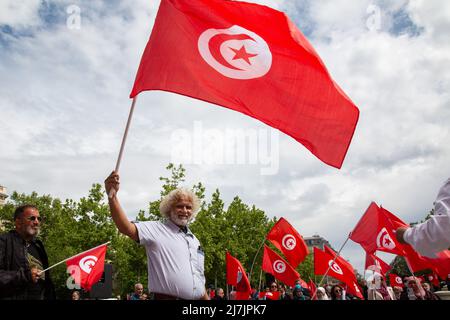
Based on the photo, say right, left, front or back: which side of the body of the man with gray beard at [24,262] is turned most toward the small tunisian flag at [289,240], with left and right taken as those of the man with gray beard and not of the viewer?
left

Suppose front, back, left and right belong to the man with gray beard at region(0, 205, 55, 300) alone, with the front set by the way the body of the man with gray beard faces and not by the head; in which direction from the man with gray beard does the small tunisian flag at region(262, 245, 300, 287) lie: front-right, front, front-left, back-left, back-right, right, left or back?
left

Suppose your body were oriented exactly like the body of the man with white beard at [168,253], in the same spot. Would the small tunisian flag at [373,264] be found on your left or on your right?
on your left

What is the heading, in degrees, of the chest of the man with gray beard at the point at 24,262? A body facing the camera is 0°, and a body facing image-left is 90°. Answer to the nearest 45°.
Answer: approximately 315°
